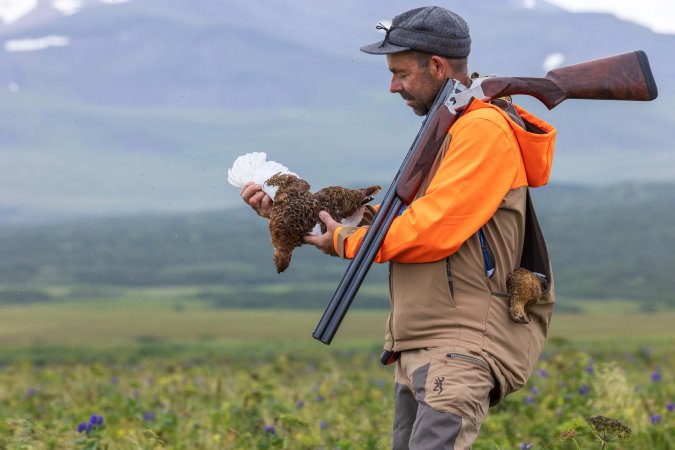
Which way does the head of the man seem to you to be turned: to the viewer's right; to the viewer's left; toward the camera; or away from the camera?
to the viewer's left

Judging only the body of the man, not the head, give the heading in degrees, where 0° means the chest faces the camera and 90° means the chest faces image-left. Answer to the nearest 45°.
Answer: approximately 90°
